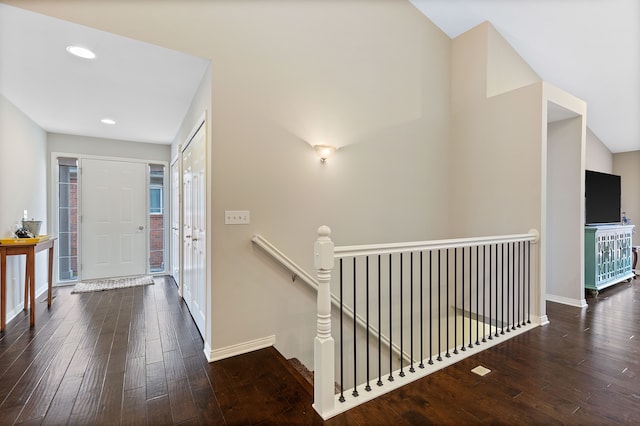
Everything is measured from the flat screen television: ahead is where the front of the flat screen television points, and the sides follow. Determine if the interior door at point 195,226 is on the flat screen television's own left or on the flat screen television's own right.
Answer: on the flat screen television's own right

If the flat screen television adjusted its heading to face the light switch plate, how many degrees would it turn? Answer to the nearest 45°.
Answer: approximately 90° to its right

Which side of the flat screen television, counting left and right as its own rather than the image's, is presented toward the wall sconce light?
right

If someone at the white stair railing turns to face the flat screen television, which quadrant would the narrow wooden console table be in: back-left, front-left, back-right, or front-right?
back-left

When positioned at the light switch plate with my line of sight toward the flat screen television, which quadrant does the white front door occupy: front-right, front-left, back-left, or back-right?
back-left

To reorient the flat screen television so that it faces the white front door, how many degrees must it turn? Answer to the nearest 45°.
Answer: approximately 90° to its right

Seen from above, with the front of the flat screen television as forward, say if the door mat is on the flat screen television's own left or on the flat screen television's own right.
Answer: on the flat screen television's own right
